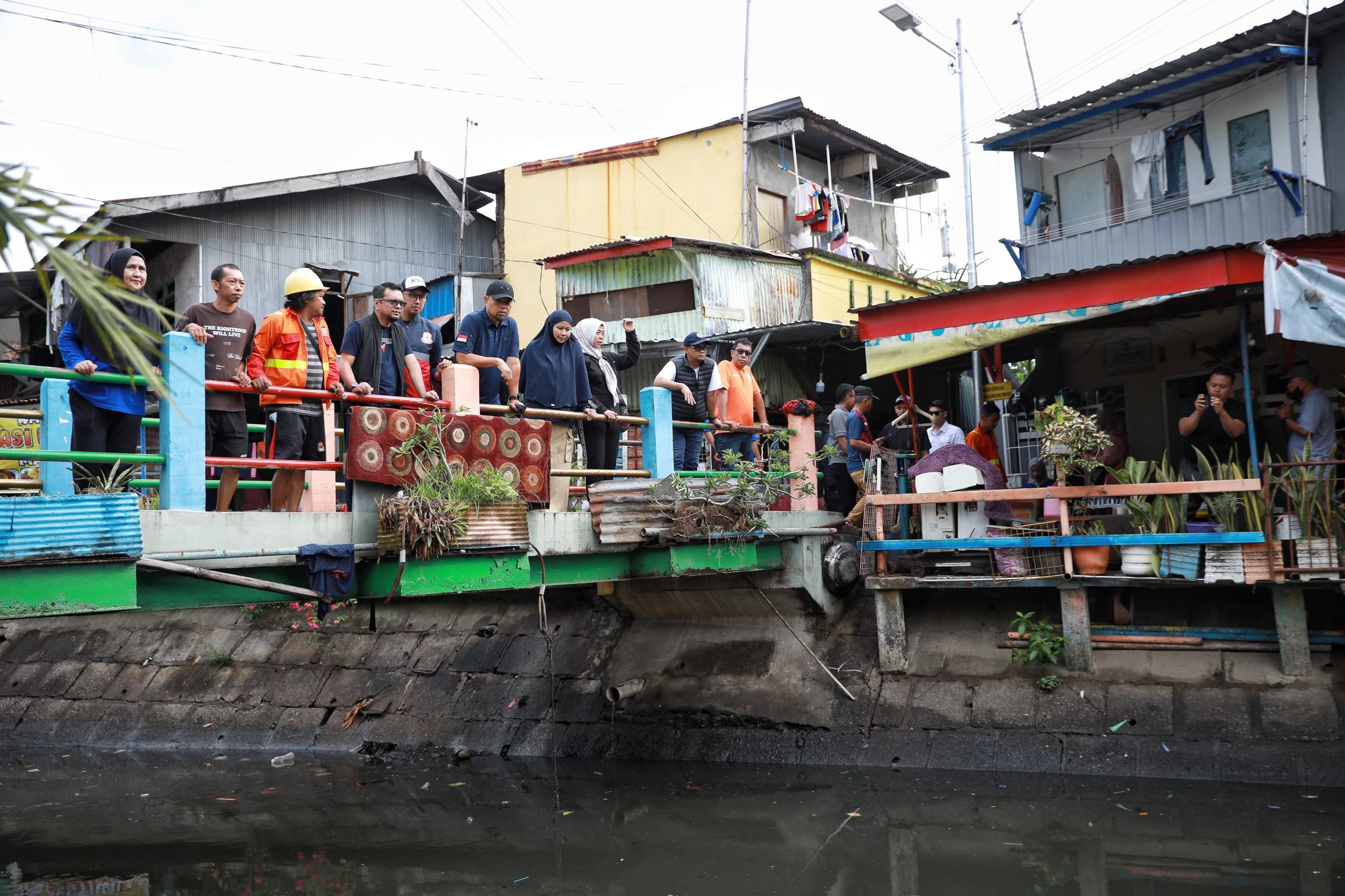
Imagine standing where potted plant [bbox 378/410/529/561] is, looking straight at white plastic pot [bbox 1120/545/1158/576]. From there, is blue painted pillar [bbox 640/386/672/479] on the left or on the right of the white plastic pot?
left

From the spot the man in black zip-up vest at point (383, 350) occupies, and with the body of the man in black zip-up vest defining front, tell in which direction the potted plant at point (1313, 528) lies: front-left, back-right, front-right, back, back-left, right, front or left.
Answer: front-left

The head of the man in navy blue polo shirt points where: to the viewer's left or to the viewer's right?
to the viewer's right

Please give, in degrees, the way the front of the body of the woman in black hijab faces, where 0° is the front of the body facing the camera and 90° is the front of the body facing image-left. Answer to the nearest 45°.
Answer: approximately 315°

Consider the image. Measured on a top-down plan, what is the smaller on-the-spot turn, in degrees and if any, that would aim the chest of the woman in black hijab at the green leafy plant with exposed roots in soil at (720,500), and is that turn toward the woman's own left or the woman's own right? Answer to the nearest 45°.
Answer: approximately 45° to the woman's own left

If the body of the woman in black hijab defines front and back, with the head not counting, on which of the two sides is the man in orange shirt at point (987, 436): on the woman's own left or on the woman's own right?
on the woman's own left

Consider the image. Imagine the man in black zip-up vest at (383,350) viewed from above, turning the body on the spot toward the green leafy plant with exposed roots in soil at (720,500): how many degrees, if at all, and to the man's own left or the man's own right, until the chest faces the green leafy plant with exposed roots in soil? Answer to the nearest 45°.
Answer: approximately 45° to the man's own left

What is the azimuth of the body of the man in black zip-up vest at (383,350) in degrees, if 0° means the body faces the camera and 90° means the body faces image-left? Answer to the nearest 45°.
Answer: approximately 315°
